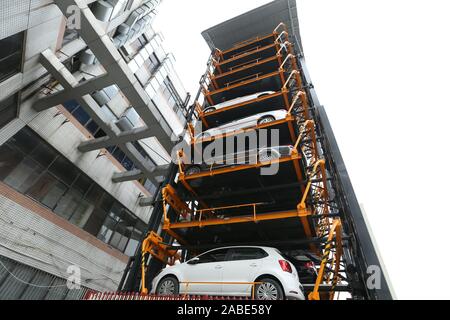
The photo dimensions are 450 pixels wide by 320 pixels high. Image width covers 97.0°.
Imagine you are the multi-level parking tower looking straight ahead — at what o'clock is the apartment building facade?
The apartment building facade is roughly at 3 o'clock from the multi-level parking tower.

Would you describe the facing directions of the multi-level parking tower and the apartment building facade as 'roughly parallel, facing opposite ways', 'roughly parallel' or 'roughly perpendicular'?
roughly perpendicular

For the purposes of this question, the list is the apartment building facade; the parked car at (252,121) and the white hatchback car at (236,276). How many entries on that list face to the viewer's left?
2

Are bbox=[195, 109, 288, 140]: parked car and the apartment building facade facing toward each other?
yes

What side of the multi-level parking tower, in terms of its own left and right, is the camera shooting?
front

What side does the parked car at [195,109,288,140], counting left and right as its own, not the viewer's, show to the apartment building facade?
front

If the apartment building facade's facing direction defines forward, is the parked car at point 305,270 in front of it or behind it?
in front

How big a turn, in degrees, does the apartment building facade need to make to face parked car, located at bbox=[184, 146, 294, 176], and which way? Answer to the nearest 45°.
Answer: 0° — it already faces it

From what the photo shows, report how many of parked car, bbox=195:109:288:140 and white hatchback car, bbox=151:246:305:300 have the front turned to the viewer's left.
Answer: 2

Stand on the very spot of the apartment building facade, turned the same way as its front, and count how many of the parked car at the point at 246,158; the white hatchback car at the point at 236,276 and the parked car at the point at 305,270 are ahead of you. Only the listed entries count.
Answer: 3

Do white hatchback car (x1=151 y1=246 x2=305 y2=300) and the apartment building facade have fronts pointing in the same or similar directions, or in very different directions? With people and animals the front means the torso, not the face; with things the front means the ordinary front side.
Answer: very different directions

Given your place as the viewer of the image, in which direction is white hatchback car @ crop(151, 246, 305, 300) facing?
facing to the left of the viewer

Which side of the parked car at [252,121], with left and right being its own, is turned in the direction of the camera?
left
